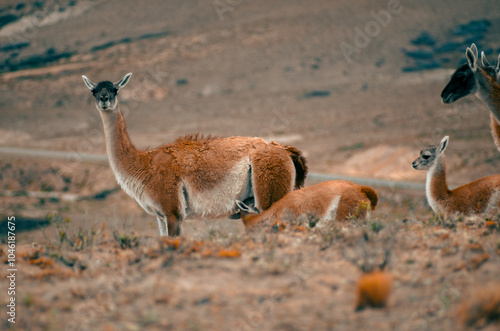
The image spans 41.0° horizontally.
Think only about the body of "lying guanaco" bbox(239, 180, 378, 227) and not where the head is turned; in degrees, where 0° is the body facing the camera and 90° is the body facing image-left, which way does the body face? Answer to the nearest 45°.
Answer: approximately 90°

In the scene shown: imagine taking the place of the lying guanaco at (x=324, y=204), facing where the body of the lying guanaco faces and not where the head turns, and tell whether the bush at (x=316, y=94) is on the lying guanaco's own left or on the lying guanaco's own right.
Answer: on the lying guanaco's own right

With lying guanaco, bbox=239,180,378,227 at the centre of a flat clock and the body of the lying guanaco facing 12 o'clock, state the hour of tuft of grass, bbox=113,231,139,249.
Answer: The tuft of grass is roughly at 11 o'clock from the lying guanaco.

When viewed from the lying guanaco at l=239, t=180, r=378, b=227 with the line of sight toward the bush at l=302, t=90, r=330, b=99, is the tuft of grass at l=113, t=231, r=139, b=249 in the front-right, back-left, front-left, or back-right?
back-left

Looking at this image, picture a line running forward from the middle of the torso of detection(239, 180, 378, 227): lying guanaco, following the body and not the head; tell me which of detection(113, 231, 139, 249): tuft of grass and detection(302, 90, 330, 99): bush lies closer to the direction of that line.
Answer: the tuft of grass

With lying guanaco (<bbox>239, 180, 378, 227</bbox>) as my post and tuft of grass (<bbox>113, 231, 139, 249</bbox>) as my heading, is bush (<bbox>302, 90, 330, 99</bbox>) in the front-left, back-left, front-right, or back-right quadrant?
back-right
